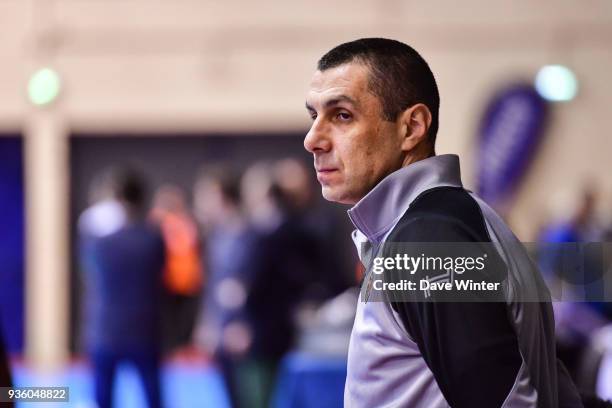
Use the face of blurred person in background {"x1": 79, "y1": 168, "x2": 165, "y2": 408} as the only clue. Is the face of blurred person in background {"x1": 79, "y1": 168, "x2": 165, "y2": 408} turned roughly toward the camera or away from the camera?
away from the camera

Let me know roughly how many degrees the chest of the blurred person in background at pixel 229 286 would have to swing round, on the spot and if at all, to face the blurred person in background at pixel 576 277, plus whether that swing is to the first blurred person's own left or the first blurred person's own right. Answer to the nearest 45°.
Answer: approximately 135° to the first blurred person's own left

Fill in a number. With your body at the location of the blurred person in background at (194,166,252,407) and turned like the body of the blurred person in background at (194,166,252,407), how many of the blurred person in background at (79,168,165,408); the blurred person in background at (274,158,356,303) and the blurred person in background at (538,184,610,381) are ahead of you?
1

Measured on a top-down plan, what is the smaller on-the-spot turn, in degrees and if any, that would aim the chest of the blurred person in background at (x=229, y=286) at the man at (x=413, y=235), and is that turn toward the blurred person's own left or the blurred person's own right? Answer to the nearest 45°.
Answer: approximately 90° to the blurred person's own left

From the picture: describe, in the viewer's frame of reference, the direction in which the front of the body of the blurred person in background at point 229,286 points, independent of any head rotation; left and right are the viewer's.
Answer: facing to the left of the viewer
